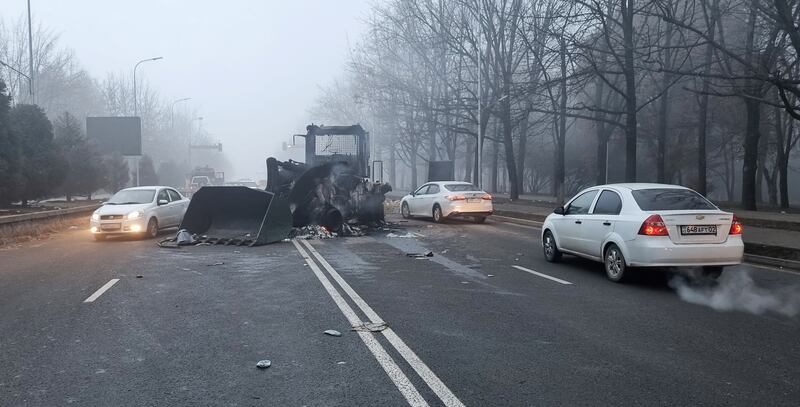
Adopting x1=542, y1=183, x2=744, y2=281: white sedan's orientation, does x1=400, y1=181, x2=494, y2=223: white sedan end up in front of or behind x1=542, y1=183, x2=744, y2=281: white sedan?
in front

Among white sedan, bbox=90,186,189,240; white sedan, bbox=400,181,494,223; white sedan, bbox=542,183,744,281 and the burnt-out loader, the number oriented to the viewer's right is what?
0

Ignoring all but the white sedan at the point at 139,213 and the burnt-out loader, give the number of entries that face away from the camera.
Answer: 0

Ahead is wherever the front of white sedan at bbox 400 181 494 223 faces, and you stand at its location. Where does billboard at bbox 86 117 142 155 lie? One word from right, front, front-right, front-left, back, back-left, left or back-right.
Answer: front

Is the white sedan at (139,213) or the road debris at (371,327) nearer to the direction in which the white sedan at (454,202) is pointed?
the white sedan

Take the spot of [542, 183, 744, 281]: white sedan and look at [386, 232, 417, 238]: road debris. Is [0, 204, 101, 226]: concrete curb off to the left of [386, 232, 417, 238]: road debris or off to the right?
left

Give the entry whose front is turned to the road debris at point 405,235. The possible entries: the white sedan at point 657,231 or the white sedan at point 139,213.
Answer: the white sedan at point 657,231

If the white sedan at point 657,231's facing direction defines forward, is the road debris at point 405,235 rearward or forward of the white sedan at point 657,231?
forward

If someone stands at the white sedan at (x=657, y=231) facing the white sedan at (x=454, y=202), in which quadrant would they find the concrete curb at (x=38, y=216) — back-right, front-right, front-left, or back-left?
front-left

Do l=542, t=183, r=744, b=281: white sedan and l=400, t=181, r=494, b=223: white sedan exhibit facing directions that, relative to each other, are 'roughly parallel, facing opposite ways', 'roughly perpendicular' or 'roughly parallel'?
roughly parallel

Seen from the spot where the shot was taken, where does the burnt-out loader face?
facing the viewer and to the left of the viewer

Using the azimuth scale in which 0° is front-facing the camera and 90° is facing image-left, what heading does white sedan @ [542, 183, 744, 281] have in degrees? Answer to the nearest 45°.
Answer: approximately 135°

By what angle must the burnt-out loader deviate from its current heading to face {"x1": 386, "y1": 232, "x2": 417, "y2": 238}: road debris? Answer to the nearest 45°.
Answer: approximately 135° to its left

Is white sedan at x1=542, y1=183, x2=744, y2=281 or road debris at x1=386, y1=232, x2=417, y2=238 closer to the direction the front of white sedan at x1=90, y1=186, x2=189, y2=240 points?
the white sedan

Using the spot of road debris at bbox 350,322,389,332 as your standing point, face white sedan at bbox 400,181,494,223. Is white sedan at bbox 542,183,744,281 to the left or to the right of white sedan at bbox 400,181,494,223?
right

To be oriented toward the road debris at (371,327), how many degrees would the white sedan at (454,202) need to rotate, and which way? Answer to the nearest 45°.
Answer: approximately 135° to its left

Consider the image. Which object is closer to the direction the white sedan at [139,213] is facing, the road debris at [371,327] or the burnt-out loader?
the road debris

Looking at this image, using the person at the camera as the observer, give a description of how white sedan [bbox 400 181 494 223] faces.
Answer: facing away from the viewer and to the left of the viewer
